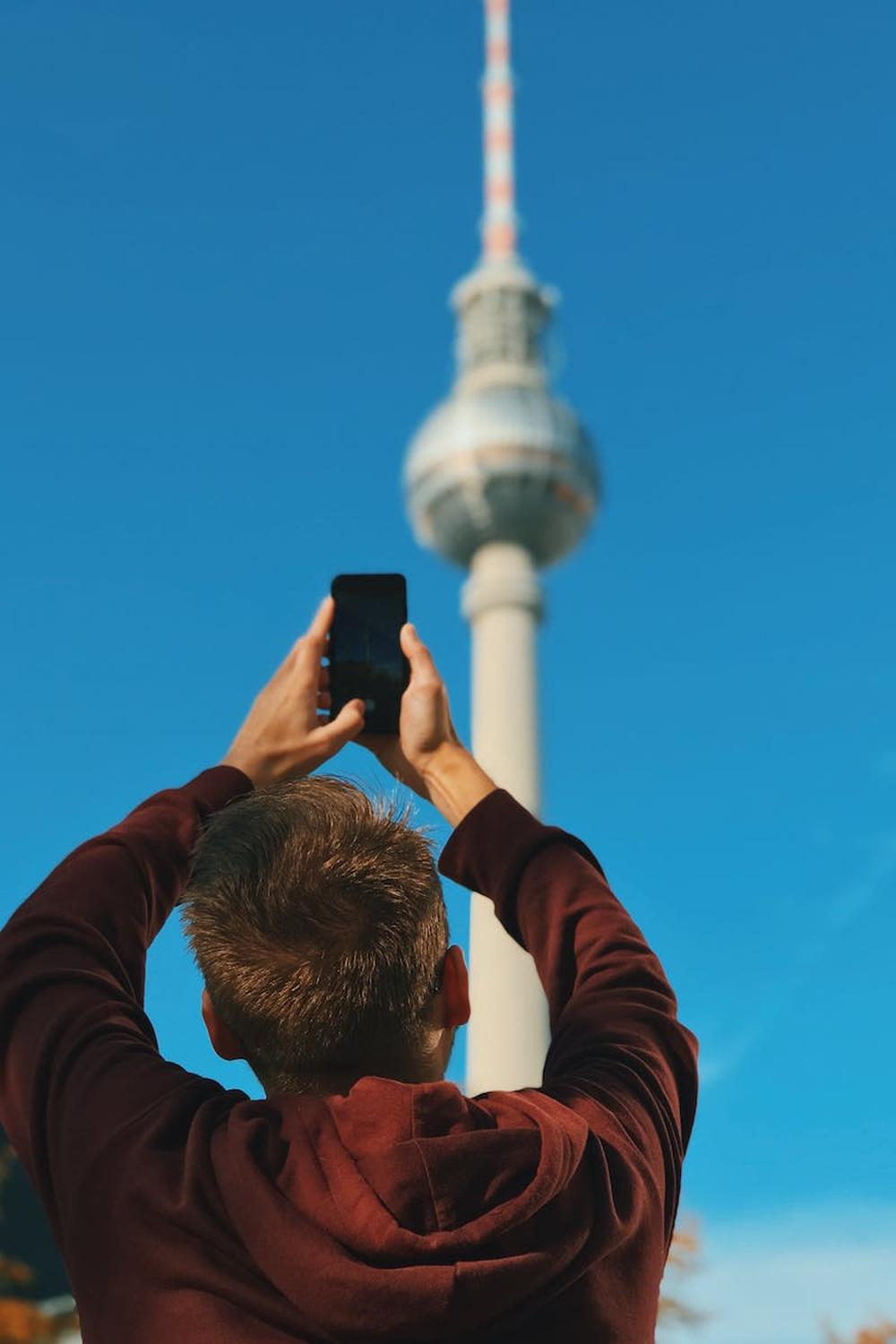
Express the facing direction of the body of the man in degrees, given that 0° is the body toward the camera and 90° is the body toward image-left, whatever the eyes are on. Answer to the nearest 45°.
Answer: approximately 180°
